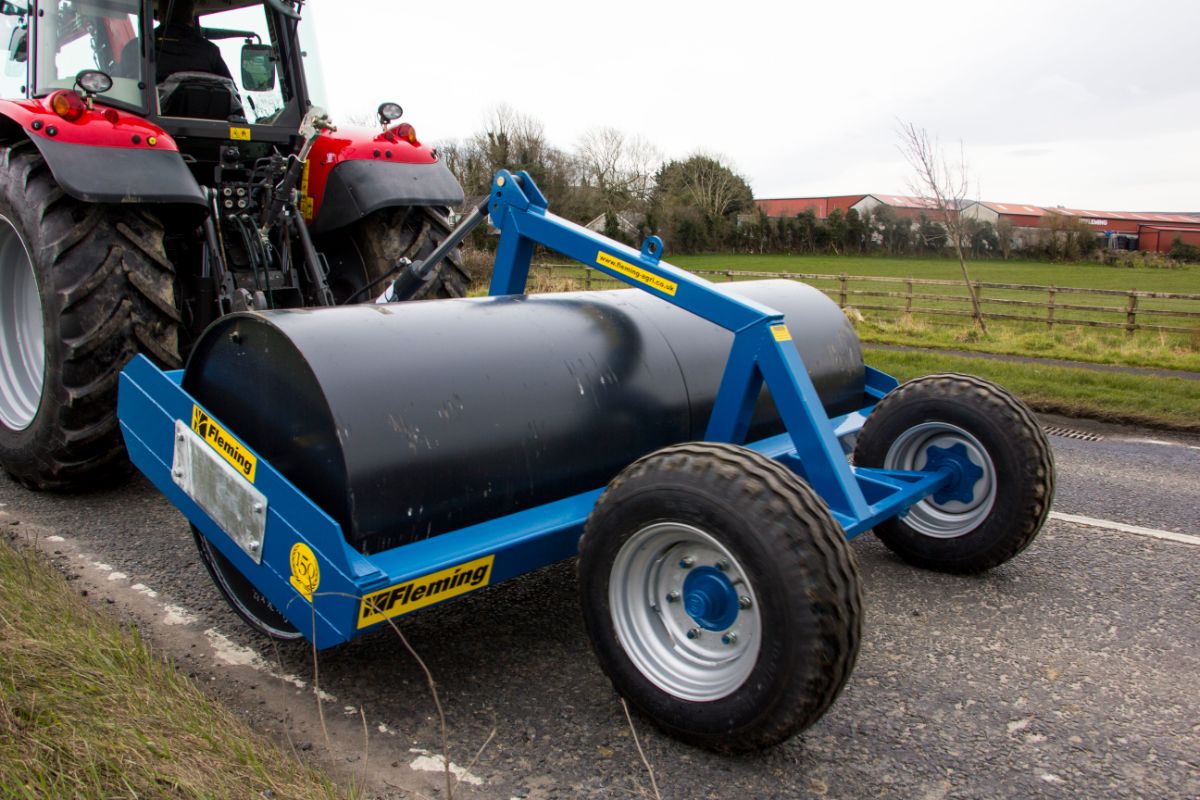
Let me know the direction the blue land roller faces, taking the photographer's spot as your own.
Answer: facing away from the viewer and to the left of the viewer

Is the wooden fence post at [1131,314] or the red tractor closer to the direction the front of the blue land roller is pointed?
the red tractor

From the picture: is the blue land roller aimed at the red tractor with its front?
yes

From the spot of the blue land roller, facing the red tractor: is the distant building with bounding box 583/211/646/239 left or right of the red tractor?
right

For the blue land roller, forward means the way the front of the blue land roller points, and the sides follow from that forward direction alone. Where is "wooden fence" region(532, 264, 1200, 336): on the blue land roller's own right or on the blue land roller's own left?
on the blue land roller's own right

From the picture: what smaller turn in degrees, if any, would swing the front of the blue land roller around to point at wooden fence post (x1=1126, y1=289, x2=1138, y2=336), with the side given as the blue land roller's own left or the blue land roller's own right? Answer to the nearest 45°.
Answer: approximately 90° to the blue land roller's own right

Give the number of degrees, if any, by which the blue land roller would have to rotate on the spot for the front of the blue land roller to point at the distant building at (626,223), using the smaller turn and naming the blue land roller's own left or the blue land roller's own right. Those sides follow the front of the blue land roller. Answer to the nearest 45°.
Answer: approximately 45° to the blue land roller's own right
